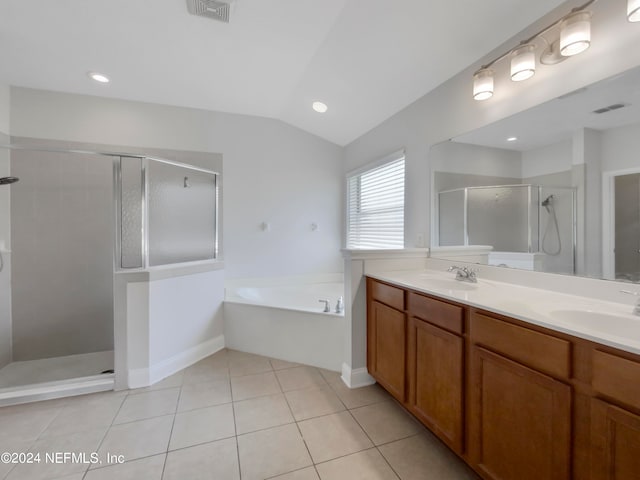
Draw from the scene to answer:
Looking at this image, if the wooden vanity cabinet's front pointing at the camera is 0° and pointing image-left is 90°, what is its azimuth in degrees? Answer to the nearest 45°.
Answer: approximately 45°

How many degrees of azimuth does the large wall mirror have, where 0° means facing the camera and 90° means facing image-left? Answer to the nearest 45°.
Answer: approximately 45°

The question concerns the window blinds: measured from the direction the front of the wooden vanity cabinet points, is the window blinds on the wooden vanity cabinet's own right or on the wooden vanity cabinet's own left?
on the wooden vanity cabinet's own right

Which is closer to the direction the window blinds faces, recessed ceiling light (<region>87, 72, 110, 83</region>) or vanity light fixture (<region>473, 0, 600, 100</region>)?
the recessed ceiling light

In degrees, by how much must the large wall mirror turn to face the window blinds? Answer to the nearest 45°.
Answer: approximately 90° to its right
